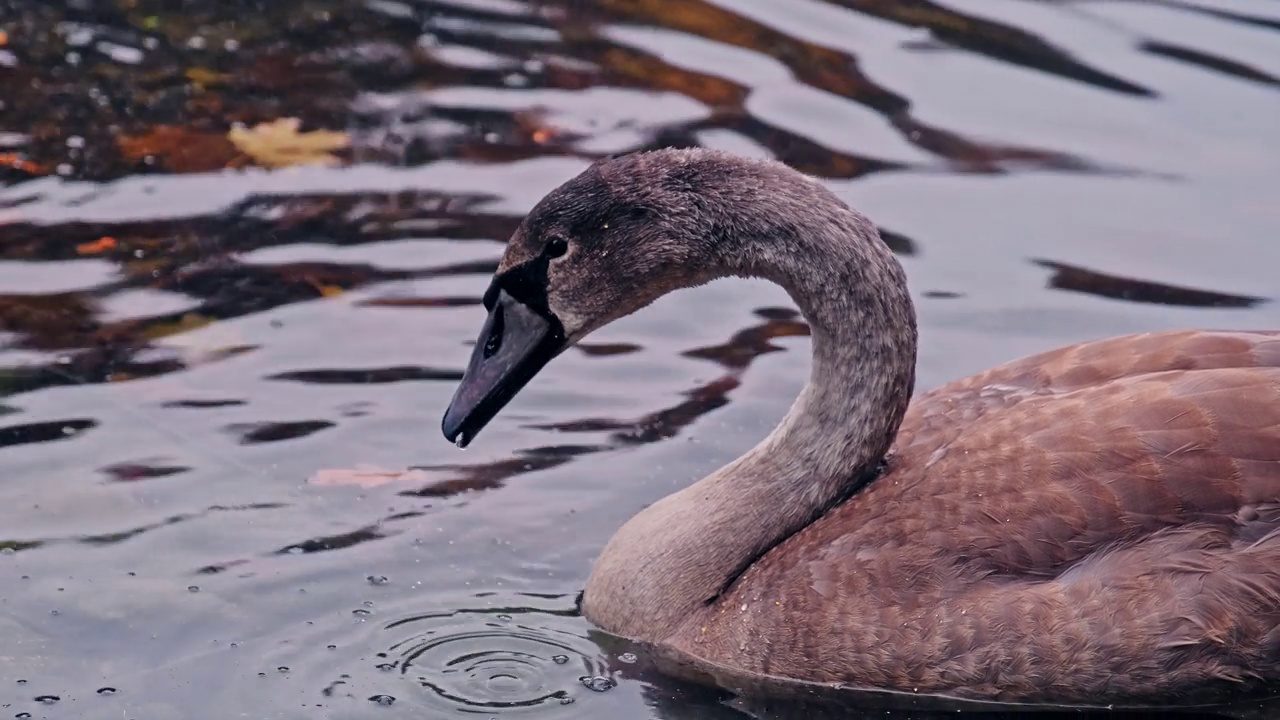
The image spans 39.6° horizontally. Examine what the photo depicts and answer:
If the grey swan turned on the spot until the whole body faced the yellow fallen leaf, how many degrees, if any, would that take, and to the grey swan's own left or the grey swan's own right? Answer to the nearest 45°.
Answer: approximately 45° to the grey swan's own right

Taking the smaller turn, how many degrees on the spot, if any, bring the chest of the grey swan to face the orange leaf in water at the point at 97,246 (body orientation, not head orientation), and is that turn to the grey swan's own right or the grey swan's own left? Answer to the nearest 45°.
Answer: approximately 45° to the grey swan's own right

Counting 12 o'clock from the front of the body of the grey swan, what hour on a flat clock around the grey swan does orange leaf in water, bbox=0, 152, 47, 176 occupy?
The orange leaf in water is roughly at 1 o'clock from the grey swan.

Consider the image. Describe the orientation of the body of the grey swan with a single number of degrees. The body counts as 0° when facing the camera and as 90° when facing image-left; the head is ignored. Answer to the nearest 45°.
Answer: approximately 90°

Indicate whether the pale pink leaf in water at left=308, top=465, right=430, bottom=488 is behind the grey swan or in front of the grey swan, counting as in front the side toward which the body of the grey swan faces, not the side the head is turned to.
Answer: in front
